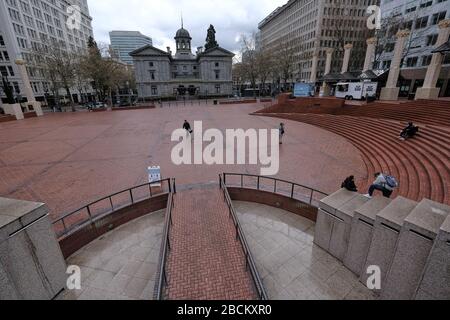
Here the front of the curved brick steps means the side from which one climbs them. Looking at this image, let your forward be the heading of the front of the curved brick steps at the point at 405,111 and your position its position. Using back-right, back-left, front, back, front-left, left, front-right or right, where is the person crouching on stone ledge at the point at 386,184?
front-left

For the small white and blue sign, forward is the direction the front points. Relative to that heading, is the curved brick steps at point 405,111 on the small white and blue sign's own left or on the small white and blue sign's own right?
on the small white and blue sign's own left

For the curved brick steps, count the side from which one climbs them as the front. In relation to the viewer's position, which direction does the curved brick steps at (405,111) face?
facing the viewer and to the left of the viewer

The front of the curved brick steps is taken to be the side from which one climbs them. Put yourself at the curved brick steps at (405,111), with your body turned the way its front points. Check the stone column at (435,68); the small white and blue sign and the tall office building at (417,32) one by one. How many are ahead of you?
1

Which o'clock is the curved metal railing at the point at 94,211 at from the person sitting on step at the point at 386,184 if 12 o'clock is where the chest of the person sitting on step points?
The curved metal railing is roughly at 11 o'clock from the person sitting on step.

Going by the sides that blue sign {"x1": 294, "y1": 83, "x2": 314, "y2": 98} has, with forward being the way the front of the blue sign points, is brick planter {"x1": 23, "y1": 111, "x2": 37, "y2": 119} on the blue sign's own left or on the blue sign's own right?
on the blue sign's own right

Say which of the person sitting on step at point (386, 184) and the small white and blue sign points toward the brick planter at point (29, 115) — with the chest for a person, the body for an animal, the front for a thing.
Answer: the person sitting on step

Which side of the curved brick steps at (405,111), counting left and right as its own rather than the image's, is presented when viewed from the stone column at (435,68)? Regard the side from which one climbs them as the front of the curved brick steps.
back

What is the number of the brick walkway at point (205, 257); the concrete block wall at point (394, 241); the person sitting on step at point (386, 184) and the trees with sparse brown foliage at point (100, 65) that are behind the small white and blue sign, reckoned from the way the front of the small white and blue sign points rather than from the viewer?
1

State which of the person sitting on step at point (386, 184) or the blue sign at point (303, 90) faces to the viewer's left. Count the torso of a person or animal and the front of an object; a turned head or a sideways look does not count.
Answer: the person sitting on step

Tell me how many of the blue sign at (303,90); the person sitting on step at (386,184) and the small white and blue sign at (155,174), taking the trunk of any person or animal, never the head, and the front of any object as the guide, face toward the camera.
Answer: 2

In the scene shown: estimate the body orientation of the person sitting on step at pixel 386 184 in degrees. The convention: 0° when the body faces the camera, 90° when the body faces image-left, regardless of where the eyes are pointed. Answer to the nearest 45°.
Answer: approximately 90°

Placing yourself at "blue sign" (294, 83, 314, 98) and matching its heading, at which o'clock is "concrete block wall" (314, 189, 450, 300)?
The concrete block wall is roughly at 12 o'clock from the blue sign.

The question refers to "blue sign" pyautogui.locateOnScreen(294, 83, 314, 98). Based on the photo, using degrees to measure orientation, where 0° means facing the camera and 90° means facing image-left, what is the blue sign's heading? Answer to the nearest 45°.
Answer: approximately 0°

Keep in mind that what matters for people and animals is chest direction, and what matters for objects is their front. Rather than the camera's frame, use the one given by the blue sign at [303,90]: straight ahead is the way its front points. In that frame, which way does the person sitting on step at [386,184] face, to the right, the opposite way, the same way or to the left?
to the right
